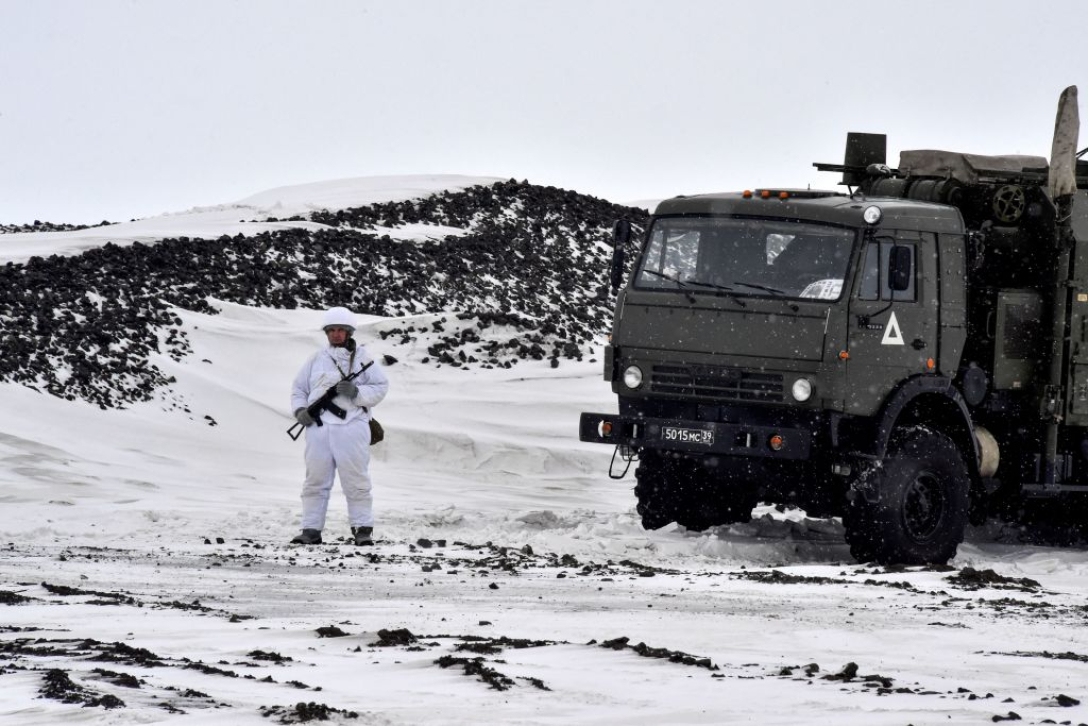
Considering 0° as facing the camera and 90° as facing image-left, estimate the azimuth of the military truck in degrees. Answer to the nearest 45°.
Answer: approximately 45°
